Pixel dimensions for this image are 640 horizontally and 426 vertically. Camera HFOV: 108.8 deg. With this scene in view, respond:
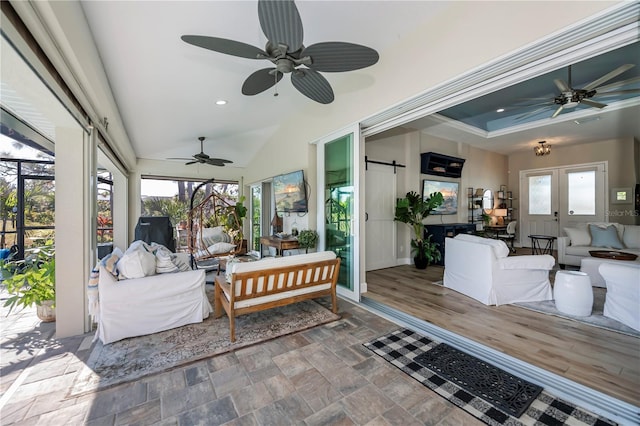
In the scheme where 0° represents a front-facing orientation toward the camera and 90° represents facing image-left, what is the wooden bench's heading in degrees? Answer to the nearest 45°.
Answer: approximately 135°

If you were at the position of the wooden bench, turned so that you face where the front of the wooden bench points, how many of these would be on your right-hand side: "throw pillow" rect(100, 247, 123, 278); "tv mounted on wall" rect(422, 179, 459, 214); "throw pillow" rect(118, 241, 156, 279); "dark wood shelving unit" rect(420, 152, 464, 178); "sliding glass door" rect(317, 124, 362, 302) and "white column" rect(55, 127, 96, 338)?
3

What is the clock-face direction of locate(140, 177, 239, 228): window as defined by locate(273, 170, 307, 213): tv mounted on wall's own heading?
The window is roughly at 3 o'clock from the tv mounted on wall.

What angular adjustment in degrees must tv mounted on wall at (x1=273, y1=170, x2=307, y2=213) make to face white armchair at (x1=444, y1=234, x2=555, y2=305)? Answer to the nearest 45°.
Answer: approximately 90° to its left

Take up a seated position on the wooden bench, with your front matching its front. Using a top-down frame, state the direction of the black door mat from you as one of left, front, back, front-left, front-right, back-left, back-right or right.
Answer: back

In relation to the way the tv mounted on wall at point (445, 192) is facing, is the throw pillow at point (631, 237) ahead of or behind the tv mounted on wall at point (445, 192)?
ahead

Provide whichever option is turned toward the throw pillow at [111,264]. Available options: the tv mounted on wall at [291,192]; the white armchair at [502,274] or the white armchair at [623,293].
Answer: the tv mounted on wall

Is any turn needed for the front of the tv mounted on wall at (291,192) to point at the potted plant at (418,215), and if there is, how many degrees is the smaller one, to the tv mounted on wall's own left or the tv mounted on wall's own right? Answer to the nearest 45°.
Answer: approximately 135° to the tv mounted on wall's own left

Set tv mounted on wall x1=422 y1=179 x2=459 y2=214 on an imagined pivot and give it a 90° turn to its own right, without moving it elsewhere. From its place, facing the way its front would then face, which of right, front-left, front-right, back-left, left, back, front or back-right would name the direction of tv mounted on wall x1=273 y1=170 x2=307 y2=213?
front

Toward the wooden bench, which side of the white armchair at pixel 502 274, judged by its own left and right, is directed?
back

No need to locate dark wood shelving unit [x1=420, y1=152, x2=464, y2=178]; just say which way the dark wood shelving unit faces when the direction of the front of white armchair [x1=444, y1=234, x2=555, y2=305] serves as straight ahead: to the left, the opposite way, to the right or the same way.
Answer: to the right

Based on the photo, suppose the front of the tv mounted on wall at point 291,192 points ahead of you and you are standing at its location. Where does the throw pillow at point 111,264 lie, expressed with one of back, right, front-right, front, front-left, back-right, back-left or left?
front
